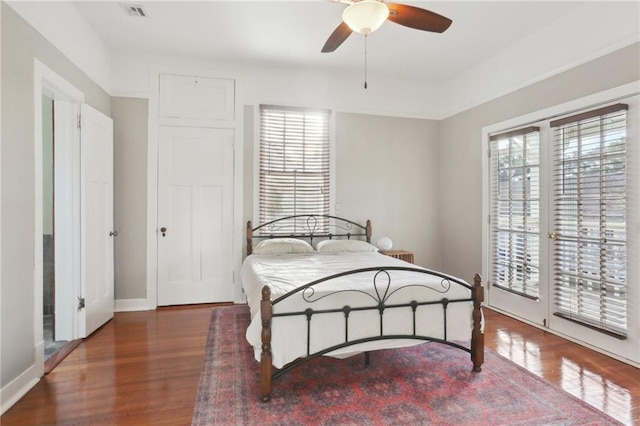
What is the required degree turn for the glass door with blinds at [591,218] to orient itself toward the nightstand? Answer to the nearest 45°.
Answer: approximately 45° to its right

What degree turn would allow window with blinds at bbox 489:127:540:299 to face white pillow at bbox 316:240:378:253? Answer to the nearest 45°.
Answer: approximately 45° to its right

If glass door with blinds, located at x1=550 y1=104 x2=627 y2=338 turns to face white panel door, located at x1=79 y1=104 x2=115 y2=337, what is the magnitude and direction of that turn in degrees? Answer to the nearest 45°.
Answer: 0° — it already faces it

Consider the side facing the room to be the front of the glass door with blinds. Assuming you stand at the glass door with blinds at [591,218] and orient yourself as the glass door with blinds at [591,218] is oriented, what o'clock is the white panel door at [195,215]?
The white panel door is roughly at 1 o'clock from the glass door with blinds.

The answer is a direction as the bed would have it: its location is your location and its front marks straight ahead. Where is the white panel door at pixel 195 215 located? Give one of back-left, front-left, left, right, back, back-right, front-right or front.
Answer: back-right

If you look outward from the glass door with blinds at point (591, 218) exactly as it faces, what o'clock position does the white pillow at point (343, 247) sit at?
The white pillow is roughly at 1 o'clock from the glass door with blinds.

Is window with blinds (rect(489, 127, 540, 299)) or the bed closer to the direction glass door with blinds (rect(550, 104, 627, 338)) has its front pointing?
the bed

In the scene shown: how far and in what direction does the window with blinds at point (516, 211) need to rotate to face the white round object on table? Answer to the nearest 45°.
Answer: approximately 45° to its right

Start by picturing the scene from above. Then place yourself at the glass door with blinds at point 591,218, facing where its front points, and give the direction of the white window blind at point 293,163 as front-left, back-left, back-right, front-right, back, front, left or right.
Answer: front-right

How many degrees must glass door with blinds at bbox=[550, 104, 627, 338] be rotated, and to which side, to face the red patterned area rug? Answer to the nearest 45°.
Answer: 0° — it already faces it

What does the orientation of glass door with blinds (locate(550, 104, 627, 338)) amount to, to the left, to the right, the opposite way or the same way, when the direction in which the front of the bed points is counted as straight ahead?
to the right

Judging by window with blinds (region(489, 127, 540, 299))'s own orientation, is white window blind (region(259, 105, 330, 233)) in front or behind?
in front

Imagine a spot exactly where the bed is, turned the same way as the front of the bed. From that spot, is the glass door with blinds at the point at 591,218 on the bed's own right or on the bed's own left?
on the bed's own left

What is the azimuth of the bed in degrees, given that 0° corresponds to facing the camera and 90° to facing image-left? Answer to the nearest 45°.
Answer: approximately 0°
